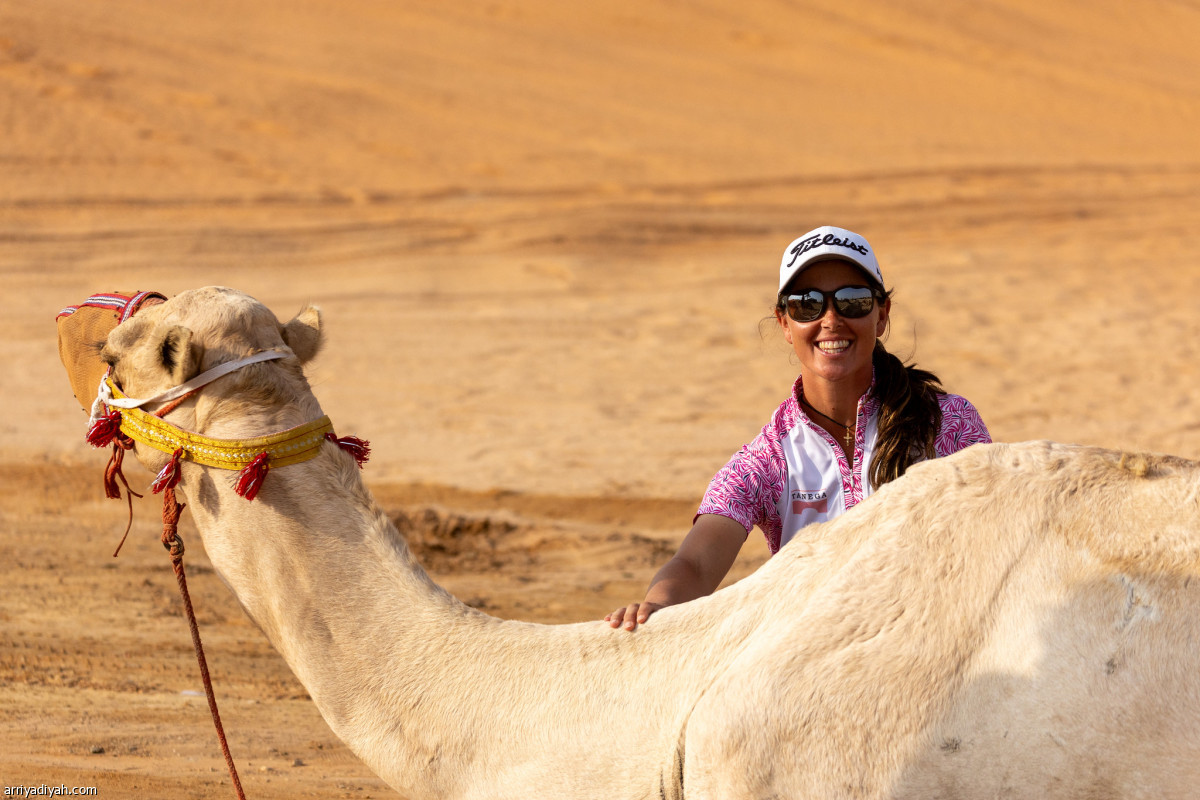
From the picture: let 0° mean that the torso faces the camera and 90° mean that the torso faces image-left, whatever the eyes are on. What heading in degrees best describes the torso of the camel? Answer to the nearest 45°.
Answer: approximately 90°

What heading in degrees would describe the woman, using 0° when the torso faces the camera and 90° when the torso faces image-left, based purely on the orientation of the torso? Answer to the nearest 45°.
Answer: approximately 0°
